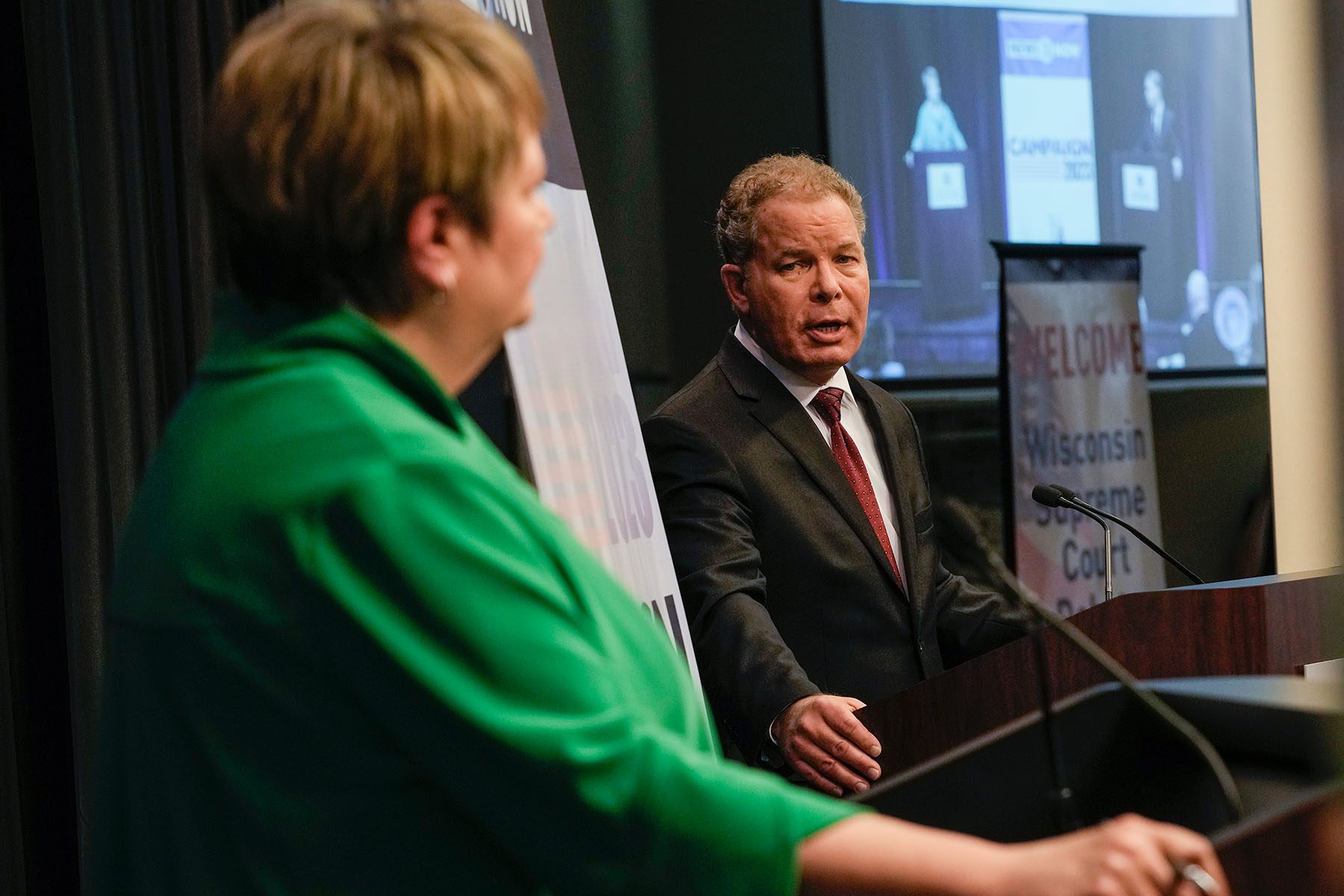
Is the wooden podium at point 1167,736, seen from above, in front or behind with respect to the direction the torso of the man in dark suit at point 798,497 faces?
in front

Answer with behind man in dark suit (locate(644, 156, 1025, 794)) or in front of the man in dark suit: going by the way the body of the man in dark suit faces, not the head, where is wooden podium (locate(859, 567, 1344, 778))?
in front

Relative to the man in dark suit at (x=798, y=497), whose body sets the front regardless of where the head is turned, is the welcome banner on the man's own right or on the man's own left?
on the man's own left

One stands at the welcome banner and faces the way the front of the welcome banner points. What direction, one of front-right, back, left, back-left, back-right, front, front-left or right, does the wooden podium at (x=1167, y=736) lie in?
front

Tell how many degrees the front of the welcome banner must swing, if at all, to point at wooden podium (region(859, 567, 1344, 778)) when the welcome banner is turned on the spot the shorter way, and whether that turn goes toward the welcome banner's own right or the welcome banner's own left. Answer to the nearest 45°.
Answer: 0° — it already faces it

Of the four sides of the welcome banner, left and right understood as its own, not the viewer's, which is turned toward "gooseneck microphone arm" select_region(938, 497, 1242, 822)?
front

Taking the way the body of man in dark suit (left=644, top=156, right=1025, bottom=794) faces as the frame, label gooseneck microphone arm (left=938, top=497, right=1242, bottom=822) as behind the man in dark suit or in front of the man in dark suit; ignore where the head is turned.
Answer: in front

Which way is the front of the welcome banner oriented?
toward the camera
